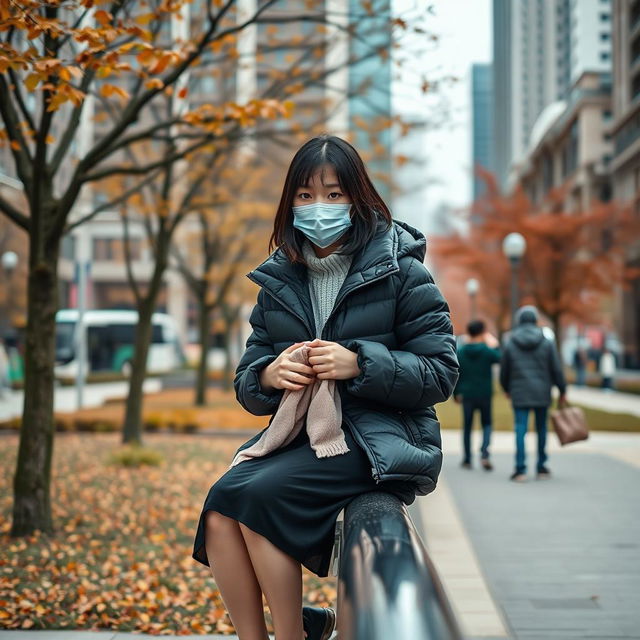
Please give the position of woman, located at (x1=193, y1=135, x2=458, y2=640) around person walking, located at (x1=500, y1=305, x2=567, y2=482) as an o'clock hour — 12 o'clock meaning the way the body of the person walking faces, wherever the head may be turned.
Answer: The woman is roughly at 6 o'clock from the person walking.

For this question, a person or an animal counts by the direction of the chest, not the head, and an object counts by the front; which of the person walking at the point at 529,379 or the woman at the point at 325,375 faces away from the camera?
the person walking

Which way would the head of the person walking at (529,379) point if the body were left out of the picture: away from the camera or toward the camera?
away from the camera

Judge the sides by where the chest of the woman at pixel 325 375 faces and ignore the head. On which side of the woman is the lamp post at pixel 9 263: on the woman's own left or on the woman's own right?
on the woman's own right

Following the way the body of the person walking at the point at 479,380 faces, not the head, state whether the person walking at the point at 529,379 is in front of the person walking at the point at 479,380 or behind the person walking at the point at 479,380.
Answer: behind

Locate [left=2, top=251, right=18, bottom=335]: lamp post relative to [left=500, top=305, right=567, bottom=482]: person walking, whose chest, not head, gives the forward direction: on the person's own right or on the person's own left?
on the person's own left

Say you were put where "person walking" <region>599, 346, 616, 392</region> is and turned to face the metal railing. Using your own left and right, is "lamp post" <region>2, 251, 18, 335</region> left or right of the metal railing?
right

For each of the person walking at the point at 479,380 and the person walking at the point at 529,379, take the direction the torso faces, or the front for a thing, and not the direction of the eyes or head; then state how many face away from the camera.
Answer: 2

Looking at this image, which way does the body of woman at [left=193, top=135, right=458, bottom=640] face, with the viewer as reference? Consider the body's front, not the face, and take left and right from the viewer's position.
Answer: facing the viewer and to the left of the viewer

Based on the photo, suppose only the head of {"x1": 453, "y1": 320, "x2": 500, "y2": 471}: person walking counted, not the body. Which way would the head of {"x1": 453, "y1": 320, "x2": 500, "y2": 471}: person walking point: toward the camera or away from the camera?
away from the camera

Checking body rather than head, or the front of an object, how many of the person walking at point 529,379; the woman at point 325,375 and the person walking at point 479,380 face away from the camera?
2

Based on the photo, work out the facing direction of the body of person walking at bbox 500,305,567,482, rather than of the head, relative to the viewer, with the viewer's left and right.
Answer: facing away from the viewer

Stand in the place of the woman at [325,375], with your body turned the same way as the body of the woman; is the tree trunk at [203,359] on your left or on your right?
on your right

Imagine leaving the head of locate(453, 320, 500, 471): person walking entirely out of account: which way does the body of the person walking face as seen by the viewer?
away from the camera

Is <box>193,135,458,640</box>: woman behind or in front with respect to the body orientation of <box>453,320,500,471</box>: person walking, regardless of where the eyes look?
behind
